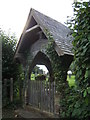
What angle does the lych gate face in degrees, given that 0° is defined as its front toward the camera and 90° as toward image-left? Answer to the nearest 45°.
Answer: approximately 45°

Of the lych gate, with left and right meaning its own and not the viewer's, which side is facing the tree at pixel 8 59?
right
